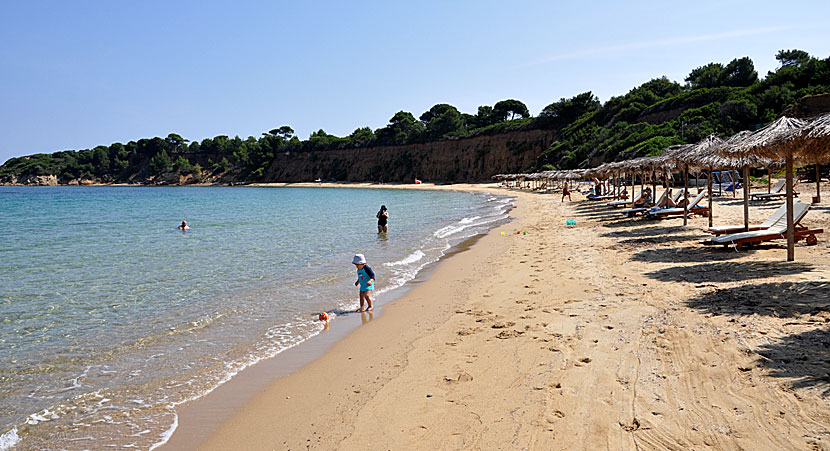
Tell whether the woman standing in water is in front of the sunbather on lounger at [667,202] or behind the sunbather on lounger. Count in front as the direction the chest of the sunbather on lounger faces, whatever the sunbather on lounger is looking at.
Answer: in front

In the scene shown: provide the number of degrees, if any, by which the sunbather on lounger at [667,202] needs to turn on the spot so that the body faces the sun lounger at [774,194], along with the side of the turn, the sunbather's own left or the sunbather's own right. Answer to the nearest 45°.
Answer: approximately 135° to the sunbather's own right

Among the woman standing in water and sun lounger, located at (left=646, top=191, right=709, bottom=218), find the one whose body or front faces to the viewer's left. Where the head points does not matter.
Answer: the sun lounger

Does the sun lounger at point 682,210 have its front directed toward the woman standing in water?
yes

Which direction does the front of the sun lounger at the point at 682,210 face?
to the viewer's left

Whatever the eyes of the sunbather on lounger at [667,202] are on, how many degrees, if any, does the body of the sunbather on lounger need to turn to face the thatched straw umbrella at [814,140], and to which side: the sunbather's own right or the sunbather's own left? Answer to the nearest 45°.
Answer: approximately 90° to the sunbather's own left

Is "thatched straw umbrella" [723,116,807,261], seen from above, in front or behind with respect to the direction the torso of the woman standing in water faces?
in front

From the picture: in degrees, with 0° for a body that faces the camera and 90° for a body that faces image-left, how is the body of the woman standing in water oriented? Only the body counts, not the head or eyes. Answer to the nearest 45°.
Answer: approximately 0°

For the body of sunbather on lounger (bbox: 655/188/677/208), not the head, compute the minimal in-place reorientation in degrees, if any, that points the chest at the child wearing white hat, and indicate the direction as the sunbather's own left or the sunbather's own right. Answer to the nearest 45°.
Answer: approximately 90° to the sunbather's own left

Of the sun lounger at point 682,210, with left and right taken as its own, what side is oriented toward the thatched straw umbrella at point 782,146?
left

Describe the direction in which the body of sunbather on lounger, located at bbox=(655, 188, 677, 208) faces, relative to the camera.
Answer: to the viewer's left
